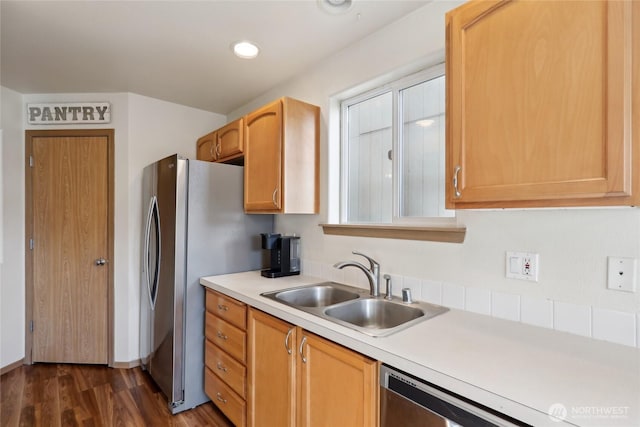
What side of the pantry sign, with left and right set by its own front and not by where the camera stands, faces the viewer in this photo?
front

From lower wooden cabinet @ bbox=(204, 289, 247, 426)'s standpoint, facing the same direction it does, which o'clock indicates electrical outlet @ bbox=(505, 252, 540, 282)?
The electrical outlet is roughly at 9 o'clock from the lower wooden cabinet.

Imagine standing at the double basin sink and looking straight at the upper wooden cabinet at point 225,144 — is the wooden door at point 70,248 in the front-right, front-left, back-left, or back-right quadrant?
front-left

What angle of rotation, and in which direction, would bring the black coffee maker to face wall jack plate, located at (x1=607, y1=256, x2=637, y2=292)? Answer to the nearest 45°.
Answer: approximately 90° to its left

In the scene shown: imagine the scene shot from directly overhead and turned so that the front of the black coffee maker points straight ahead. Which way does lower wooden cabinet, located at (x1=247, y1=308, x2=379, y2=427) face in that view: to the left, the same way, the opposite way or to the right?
the same way

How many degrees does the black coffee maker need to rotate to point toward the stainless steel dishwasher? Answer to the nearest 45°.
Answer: approximately 45° to its left

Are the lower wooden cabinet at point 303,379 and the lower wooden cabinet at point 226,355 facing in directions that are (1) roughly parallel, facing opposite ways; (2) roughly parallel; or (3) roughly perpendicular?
roughly parallel

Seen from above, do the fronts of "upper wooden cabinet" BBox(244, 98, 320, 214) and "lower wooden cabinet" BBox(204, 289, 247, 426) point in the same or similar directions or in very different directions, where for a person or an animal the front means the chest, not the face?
same or similar directions

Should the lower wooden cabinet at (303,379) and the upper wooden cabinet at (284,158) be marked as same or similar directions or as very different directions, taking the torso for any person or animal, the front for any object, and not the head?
same or similar directions

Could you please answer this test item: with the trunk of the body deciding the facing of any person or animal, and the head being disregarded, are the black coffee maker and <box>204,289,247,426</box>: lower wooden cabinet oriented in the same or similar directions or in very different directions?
same or similar directions

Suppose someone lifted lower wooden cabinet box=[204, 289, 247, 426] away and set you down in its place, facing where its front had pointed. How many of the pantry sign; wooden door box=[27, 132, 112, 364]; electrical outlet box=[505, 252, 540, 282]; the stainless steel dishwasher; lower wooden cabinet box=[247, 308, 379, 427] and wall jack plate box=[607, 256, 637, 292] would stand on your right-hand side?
2

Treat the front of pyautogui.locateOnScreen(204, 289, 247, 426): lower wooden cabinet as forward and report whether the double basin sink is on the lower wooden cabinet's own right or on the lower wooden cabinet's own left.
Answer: on the lower wooden cabinet's own left

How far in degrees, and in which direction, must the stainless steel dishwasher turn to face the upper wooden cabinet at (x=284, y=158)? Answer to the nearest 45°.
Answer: approximately 90° to its right

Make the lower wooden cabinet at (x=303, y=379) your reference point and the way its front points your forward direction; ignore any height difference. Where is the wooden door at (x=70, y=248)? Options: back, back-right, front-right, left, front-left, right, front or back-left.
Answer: right

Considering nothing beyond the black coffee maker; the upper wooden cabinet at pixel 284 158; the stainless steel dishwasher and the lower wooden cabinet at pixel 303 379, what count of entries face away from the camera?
0

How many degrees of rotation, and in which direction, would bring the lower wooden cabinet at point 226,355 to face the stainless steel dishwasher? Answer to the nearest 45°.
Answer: approximately 90° to its left

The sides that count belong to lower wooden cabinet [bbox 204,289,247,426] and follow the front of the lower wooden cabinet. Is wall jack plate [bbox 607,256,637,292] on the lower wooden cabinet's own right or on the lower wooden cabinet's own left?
on the lower wooden cabinet's own left

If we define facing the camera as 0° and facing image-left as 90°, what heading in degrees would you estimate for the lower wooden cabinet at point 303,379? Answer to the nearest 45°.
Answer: approximately 45°

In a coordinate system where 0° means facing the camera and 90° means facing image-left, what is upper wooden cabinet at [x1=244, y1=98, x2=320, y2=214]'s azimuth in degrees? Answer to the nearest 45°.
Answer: approximately 45°

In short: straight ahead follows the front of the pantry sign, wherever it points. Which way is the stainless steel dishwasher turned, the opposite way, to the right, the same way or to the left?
to the right

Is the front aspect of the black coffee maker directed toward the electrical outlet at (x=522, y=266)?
no

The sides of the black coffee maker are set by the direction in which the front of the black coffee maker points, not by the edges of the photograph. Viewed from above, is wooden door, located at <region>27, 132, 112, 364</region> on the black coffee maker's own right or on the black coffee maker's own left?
on the black coffee maker's own right
